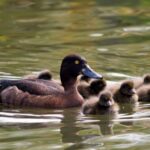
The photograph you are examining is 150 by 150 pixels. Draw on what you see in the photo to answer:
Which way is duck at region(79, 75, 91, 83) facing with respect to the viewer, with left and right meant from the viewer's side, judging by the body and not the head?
facing to the right of the viewer

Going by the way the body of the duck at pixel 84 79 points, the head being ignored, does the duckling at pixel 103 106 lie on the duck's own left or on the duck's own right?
on the duck's own right

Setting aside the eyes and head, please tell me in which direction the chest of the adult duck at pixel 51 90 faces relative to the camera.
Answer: to the viewer's right

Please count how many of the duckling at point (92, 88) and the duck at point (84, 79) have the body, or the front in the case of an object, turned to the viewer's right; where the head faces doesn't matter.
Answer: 2

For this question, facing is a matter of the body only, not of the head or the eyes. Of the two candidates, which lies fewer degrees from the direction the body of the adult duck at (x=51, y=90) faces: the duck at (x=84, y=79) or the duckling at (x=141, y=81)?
the duckling

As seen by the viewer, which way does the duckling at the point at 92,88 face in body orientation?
to the viewer's right
